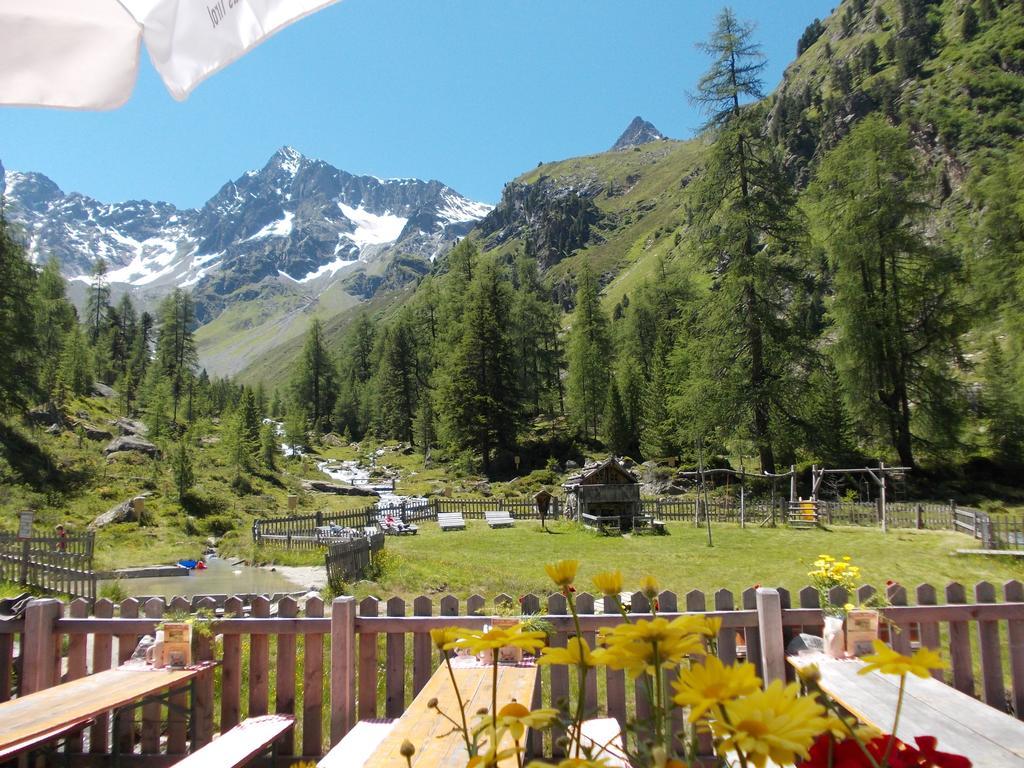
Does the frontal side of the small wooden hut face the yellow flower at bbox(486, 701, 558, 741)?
yes

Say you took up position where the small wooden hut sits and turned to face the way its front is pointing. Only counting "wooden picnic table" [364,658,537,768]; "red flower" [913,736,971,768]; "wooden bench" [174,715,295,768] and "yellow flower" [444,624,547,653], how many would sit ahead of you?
4

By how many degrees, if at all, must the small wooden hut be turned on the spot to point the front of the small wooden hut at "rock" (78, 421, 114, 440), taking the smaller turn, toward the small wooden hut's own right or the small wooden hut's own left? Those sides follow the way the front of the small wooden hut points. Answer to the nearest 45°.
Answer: approximately 90° to the small wooden hut's own right

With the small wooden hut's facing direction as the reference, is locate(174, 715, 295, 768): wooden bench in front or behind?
in front

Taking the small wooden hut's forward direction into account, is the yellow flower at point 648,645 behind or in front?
in front

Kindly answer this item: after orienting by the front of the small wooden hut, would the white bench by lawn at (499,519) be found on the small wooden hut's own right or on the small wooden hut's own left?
on the small wooden hut's own right

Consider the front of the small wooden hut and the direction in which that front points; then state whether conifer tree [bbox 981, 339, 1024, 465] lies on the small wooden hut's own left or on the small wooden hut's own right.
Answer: on the small wooden hut's own left

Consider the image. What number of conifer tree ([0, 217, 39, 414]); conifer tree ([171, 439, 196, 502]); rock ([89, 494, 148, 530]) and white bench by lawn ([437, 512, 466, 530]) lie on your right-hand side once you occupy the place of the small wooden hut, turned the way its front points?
4

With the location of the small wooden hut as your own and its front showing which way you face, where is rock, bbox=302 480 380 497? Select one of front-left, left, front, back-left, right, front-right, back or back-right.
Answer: back-right

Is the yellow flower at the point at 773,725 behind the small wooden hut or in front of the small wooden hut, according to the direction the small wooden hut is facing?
in front

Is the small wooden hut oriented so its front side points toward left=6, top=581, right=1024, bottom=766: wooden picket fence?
yes

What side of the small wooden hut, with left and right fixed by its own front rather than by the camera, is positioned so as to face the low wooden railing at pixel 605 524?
front

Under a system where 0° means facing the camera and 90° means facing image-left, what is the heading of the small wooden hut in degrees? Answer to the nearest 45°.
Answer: approximately 0°

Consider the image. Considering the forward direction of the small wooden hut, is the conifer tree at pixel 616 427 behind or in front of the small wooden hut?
behind

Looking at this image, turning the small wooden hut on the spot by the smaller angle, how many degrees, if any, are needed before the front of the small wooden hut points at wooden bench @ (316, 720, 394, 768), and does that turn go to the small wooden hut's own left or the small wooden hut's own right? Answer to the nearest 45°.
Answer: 0° — it already faces it

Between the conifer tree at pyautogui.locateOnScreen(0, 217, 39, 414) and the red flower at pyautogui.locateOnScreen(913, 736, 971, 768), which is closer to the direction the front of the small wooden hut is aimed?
the red flower
